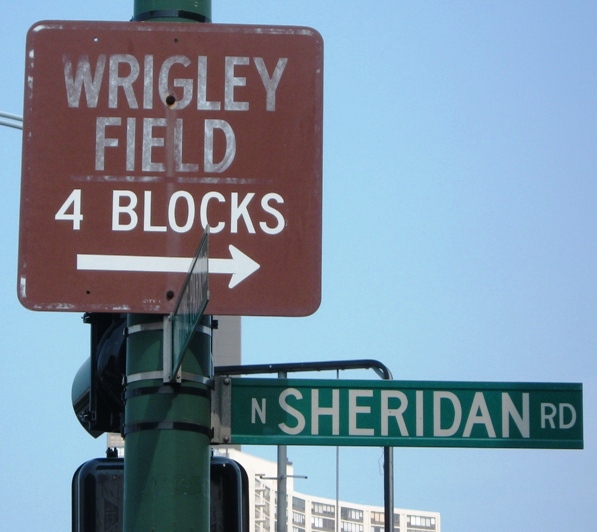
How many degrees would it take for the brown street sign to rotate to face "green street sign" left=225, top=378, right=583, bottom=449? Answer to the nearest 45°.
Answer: approximately 135° to its left

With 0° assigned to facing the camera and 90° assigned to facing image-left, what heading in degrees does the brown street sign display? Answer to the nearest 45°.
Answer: approximately 0°

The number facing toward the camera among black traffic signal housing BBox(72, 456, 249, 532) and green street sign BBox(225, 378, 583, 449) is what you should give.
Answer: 1

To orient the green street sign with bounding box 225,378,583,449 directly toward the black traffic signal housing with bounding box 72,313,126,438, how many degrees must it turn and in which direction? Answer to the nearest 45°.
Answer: approximately 90° to its right

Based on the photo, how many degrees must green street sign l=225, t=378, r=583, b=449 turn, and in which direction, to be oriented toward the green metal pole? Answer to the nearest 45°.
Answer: approximately 45° to its right

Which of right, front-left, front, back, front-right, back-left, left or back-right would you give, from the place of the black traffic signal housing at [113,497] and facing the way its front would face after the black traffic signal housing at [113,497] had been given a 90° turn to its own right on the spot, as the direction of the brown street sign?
right

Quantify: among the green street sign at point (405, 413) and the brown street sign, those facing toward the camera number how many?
2

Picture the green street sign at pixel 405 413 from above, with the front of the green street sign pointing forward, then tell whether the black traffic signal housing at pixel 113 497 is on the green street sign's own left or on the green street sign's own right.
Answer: on the green street sign's own right
